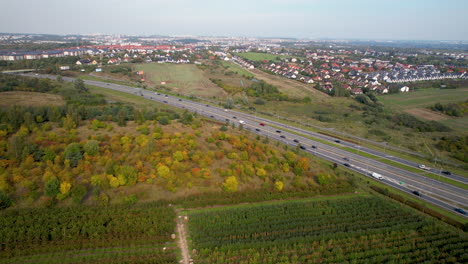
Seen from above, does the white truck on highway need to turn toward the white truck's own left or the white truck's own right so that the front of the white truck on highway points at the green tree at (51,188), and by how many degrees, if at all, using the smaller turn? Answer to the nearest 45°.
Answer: approximately 90° to the white truck's own right

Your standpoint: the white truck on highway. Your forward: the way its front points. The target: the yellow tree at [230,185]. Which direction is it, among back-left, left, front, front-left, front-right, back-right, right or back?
right

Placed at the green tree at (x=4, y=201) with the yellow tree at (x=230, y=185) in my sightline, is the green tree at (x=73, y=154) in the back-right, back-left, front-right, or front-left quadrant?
front-left

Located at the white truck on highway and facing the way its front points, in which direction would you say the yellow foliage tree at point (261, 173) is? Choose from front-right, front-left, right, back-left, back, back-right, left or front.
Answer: right

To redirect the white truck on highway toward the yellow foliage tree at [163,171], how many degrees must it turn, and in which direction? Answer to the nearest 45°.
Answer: approximately 90° to its right

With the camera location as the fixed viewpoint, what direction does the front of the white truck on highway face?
facing the viewer and to the right of the viewer

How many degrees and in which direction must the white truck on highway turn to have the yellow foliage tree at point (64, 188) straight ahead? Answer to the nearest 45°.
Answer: approximately 90° to its right

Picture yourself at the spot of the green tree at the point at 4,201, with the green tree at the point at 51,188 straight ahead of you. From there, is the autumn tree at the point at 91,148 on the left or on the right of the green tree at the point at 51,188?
left
